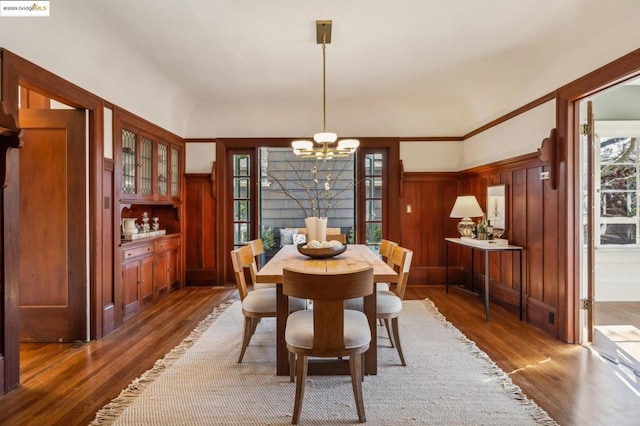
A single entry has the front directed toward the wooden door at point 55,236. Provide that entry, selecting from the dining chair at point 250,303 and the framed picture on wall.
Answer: the framed picture on wall

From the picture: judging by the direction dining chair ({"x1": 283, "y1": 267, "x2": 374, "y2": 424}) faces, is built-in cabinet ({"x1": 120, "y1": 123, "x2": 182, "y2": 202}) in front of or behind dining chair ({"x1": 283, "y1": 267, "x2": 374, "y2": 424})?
in front

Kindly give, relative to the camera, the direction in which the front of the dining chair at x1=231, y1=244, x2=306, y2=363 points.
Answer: facing to the right of the viewer

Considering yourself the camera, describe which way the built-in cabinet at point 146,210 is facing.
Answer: facing the viewer and to the right of the viewer

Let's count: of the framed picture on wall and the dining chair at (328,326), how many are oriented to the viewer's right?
0

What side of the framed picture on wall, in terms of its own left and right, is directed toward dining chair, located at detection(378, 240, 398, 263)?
front

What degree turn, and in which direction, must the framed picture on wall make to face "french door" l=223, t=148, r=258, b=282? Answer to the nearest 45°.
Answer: approximately 45° to its right

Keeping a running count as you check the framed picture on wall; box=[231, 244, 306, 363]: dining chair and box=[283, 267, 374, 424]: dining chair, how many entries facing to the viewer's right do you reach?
1

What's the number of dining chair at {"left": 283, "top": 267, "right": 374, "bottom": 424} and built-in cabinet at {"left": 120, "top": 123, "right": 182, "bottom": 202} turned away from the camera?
1

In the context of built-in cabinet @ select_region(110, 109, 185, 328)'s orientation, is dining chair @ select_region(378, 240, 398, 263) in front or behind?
in front

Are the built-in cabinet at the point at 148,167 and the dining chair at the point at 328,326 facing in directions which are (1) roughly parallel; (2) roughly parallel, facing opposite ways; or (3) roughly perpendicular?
roughly perpendicular

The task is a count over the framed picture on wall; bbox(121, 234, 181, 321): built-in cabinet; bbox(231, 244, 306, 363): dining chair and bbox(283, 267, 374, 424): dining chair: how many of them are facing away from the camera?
1

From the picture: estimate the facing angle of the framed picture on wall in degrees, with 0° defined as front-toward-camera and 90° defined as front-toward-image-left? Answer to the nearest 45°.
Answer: approximately 45°

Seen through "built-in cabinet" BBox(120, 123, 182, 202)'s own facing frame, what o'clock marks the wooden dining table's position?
The wooden dining table is roughly at 1 o'clock from the built-in cabinet.

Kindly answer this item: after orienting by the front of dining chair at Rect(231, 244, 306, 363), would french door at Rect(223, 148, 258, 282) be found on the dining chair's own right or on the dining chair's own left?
on the dining chair's own left

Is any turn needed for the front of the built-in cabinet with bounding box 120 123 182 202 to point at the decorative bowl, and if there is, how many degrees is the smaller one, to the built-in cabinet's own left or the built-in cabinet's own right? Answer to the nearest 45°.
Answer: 0° — it already faces it

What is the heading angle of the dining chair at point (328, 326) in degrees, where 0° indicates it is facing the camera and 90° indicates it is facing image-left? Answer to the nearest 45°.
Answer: approximately 180°

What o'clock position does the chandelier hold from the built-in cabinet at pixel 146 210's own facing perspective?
The chandelier is roughly at 12 o'clock from the built-in cabinet.
